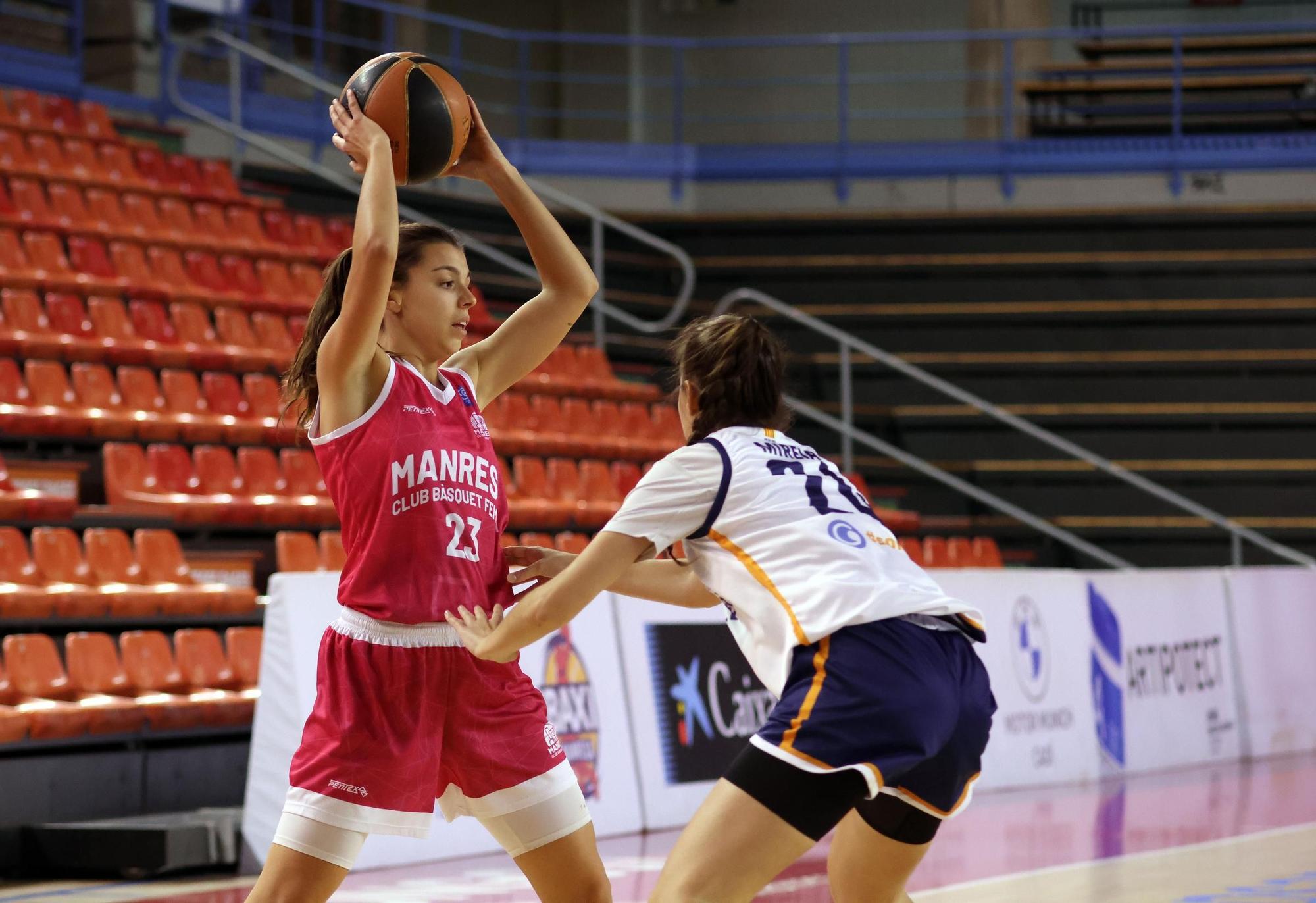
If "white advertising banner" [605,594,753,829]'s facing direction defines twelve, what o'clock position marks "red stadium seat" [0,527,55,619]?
The red stadium seat is roughly at 4 o'clock from the white advertising banner.

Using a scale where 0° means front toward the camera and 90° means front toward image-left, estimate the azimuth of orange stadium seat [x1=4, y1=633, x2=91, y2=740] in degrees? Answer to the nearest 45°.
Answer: approximately 315°

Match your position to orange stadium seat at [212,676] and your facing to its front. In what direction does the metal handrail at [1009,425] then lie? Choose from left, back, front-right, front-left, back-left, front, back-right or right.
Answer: left

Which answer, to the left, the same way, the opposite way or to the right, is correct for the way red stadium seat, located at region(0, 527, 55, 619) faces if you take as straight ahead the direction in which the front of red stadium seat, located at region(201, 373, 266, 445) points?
the same way

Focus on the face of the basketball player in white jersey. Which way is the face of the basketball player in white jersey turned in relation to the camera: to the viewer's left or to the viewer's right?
to the viewer's left

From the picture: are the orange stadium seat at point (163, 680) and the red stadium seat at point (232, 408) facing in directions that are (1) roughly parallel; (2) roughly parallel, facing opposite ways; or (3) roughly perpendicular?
roughly parallel

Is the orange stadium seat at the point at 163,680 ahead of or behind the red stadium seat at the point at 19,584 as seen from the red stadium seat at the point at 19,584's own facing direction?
ahead

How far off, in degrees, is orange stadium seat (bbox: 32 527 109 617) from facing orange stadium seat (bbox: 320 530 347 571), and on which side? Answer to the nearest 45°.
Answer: approximately 90° to its left

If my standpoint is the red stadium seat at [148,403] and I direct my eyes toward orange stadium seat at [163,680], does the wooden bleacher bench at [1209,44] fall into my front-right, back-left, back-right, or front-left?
back-left

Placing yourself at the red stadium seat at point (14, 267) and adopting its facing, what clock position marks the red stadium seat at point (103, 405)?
the red stadium seat at point (103, 405) is roughly at 1 o'clock from the red stadium seat at point (14, 267).

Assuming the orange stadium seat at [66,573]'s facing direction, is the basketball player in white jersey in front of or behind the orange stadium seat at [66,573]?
in front

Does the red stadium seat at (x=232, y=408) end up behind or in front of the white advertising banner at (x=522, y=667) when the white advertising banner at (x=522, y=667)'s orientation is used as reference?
behind

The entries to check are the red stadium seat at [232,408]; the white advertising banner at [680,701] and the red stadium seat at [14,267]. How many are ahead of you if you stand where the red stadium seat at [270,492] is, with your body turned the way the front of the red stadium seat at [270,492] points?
1

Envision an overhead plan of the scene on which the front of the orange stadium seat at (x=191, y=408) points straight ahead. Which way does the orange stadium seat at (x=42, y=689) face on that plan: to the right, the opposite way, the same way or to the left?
the same way

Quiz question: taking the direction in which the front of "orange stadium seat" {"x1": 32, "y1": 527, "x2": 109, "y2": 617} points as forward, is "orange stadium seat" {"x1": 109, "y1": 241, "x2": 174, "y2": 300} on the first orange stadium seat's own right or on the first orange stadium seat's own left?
on the first orange stadium seat's own left

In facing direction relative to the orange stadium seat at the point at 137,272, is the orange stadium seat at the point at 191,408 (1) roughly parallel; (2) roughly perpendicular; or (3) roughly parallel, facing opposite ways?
roughly parallel

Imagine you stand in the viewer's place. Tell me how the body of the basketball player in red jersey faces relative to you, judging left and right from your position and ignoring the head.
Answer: facing the viewer and to the right of the viewer

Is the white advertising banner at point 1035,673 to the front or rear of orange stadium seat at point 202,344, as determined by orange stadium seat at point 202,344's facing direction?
to the front
